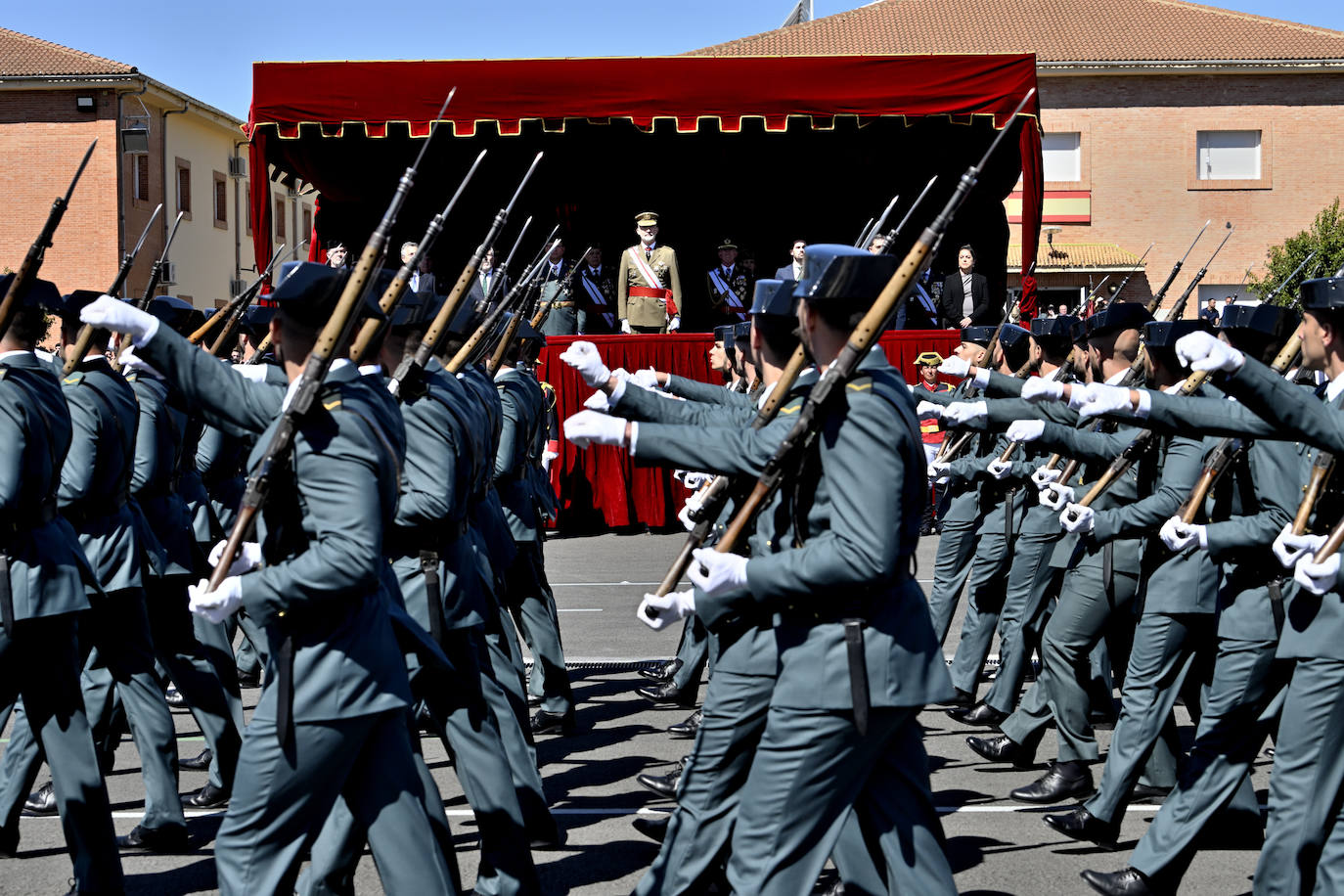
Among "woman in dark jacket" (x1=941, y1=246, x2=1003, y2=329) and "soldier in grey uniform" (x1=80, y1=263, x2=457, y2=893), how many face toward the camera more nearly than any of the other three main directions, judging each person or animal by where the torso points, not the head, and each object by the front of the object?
1

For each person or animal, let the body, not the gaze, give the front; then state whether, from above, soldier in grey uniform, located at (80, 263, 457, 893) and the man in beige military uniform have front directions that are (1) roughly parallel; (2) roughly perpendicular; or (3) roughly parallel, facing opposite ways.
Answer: roughly perpendicular

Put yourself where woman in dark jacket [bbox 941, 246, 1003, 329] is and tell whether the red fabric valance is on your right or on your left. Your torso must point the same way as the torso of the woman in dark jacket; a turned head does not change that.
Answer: on your right

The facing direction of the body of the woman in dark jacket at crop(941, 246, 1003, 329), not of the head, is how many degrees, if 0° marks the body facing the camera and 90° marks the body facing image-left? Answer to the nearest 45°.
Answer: approximately 0°

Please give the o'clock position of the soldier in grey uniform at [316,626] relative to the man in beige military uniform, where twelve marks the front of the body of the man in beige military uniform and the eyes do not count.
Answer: The soldier in grey uniform is roughly at 12 o'clock from the man in beige military uniform.

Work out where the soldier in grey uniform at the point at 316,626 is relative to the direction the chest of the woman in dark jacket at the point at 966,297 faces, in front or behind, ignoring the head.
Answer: in front

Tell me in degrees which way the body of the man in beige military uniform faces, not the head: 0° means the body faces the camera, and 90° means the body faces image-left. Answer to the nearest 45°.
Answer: approximately 0°

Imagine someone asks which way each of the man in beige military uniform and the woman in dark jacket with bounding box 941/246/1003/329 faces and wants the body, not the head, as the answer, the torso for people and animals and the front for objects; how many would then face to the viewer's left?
0

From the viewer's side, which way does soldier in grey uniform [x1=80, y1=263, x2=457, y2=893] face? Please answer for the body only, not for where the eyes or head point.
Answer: to the viewer's left

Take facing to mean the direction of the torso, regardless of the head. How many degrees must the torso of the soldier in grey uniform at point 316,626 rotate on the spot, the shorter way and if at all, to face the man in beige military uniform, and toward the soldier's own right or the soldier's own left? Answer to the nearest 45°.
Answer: approximately 90° to the soldier's own right
